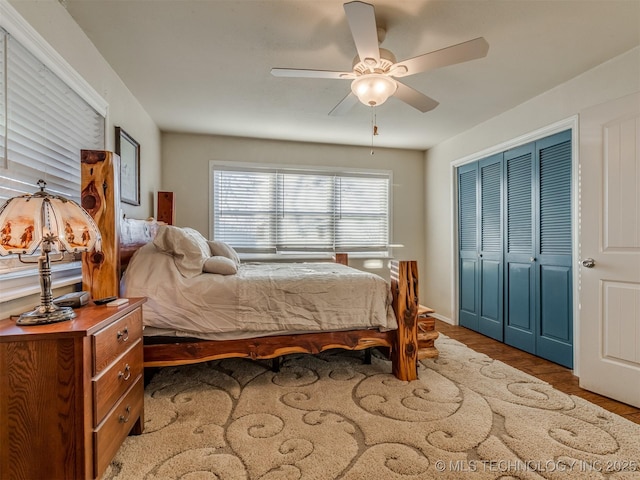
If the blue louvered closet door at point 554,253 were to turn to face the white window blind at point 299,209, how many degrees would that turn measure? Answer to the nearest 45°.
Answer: approximately 45° to its right

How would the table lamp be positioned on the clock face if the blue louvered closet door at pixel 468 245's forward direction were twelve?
The table lamp is roughly at 11 o'clock from the blue louvered closet door.

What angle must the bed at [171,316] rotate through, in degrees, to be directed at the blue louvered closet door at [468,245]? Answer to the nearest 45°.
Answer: approximately 45° to its left

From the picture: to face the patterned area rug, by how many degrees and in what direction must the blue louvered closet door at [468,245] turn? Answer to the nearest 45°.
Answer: approximately 45° to its left

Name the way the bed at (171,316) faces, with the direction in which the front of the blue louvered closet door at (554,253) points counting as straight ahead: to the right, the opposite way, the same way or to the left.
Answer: the opposite way

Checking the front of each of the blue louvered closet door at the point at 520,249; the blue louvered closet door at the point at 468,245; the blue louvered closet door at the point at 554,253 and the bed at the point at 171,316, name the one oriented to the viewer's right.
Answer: the bed

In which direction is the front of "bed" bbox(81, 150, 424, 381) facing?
to the viewer's right

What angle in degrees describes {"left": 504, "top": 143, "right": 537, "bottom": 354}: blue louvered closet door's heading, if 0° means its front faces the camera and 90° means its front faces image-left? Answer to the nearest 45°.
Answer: approximately 45°

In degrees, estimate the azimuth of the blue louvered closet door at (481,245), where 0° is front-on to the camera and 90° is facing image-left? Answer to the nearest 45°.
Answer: approximately 45°

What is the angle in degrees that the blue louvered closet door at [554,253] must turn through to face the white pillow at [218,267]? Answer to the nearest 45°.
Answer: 0° — it already faces it
